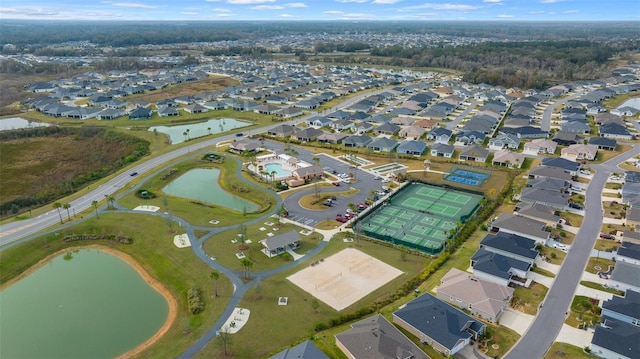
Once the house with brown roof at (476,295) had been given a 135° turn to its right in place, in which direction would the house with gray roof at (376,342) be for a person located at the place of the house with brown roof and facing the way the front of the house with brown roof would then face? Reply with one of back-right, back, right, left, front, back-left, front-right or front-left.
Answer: front-left

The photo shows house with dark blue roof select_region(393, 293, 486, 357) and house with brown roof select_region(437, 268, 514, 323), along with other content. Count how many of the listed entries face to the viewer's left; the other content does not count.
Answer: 0

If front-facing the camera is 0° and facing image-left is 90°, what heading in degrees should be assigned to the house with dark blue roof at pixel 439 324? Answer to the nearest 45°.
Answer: approximately 315°

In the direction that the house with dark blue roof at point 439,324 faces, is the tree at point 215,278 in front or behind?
behind

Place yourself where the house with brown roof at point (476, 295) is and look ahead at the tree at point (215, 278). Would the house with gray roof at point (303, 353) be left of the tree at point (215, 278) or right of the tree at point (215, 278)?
left

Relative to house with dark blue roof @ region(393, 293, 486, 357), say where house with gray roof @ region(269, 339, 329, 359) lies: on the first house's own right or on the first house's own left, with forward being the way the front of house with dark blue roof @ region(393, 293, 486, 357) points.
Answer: on the first house's own right

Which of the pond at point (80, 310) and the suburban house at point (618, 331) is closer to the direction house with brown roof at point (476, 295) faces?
the suburban house

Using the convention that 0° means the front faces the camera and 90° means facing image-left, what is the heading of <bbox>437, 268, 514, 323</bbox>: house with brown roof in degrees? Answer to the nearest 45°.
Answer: approximately 315°

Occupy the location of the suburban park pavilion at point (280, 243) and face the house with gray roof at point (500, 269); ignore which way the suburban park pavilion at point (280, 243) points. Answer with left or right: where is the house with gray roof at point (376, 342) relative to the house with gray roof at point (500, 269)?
right

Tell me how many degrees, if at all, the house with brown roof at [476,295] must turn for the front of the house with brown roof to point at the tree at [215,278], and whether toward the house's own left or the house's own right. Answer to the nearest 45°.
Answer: approximately 135° to the house's own right

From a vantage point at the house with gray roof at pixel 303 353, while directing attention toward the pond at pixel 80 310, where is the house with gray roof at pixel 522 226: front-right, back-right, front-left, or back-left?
back-right
